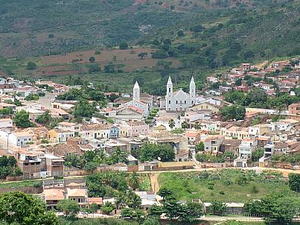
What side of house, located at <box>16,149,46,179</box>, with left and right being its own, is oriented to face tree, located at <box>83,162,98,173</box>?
left

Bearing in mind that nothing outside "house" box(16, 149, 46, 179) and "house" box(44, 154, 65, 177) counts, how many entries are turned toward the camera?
2

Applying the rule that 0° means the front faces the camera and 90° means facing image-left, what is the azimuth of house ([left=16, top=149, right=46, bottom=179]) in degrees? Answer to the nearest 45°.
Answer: approximately 0°

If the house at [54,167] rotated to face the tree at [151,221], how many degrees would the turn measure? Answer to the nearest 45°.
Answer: approximately 45° to its left

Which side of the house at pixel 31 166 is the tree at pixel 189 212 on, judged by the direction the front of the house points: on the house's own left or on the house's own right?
on the house's own left
